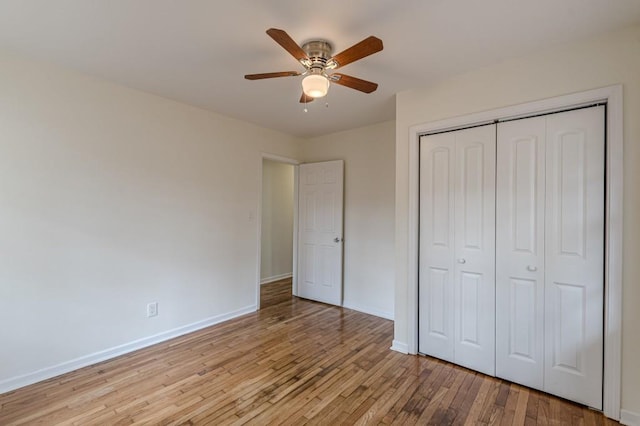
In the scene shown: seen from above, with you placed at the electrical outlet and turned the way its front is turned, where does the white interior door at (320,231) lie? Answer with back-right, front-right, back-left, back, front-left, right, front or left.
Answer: front-left

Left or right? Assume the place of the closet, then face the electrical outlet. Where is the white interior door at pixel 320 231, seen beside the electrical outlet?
right

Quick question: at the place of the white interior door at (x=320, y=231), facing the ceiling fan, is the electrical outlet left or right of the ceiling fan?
right

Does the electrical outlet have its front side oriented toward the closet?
yes

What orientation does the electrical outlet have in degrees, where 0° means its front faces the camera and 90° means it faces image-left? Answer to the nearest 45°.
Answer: approximately 315°

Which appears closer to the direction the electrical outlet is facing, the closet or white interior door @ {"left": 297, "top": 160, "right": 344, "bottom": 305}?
the closet
